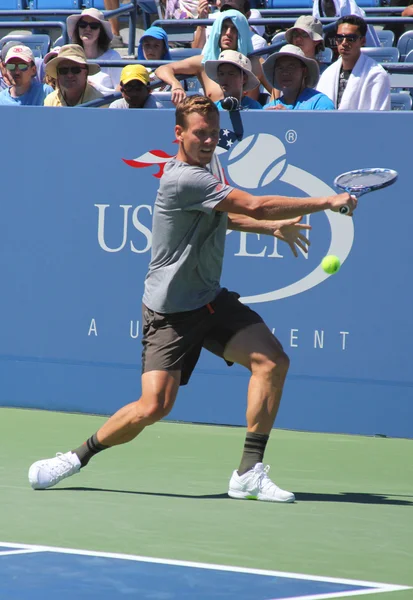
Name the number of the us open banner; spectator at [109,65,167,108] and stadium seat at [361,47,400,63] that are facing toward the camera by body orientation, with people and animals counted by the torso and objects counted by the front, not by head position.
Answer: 3

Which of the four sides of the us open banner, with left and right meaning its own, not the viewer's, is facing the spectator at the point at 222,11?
back

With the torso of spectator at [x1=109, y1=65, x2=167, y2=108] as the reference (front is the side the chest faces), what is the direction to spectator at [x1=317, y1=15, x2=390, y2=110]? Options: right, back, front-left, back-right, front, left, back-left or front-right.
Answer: left

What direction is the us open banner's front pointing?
toward the camera

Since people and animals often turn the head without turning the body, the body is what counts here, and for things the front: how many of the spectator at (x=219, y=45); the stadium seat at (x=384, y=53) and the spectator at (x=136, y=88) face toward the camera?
3

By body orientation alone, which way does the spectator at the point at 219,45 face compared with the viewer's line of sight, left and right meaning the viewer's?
facing the viewer

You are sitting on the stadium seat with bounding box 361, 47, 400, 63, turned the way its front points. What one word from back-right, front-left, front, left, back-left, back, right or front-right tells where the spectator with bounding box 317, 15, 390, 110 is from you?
front

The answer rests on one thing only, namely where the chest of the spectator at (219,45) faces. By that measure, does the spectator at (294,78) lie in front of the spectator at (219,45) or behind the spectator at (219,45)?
in front

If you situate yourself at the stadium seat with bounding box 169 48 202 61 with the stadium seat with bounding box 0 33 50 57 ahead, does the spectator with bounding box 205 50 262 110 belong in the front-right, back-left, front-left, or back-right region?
back-left

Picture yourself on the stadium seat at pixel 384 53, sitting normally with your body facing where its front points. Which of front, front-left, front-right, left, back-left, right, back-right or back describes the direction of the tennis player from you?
front
